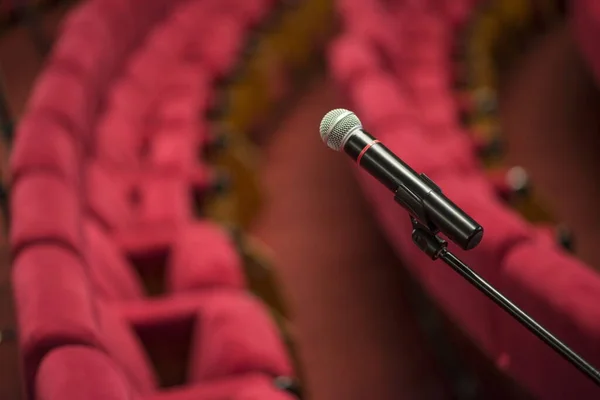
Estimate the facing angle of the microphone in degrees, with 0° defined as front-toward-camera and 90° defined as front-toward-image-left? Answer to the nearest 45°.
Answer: approximately 90°
